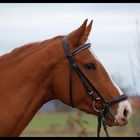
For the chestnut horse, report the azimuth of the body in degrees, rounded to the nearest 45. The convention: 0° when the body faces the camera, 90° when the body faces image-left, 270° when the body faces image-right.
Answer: approximately 270°
